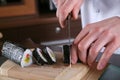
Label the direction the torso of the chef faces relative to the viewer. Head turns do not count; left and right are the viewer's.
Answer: facing the viewer and to the left of the viewer
